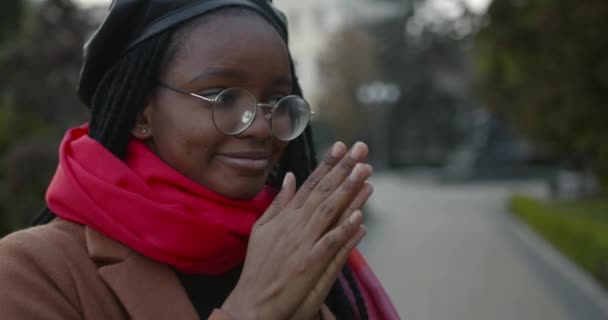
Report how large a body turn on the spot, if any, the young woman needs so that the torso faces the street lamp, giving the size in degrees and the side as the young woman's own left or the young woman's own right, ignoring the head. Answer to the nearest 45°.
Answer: approximately 135° to the young woman's own left

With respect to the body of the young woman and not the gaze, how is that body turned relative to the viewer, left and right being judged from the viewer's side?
facing the viewer and to the right of the viewer

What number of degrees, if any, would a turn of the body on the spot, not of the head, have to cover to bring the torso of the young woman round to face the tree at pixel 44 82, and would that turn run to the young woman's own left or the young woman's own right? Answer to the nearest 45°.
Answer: approximately 135° to the young woman's own left

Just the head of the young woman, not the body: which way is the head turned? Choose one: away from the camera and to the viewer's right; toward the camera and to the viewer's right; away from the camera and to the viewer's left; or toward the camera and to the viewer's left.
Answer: toward the camera and to the viewer's right

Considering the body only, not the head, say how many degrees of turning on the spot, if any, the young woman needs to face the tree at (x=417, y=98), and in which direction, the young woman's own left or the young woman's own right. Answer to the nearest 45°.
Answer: approximately 135° to the young woman's own left

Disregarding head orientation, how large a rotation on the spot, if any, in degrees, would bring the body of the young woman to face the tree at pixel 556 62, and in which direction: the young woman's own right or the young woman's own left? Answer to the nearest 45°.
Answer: approximately 90° to the young woman's own left
